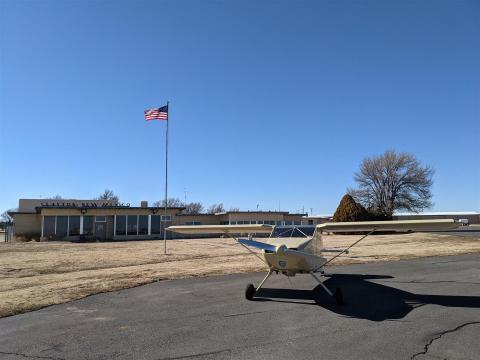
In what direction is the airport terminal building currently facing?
toward the camera

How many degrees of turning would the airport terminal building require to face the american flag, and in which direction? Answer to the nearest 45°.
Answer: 0° — it already faces it

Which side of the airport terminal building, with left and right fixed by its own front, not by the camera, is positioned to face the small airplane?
front
